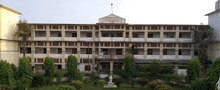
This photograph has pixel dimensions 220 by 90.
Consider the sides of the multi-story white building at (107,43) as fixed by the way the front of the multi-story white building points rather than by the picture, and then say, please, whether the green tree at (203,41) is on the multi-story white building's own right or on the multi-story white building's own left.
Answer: on the multi-story white building's own left

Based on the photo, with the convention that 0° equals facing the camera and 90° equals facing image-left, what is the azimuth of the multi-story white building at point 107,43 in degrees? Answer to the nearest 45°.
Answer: approximately 0°

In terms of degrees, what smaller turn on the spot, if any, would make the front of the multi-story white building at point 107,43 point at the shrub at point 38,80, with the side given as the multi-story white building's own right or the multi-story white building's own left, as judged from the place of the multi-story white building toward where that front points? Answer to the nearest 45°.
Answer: approximately 45° to the multi-story white building's own right

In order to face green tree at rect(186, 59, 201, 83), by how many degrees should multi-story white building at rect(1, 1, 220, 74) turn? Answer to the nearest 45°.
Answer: approximately 45° to its left

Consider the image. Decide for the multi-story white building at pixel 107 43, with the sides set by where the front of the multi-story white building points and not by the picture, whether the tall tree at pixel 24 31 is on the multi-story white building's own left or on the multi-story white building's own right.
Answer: on the multi-story white building's own right

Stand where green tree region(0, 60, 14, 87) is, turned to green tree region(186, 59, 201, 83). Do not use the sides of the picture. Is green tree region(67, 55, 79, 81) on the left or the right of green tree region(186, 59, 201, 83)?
left

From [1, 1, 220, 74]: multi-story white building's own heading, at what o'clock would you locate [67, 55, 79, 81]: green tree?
The green tree is roughly at 1 o'clock from the multi-story white building.
